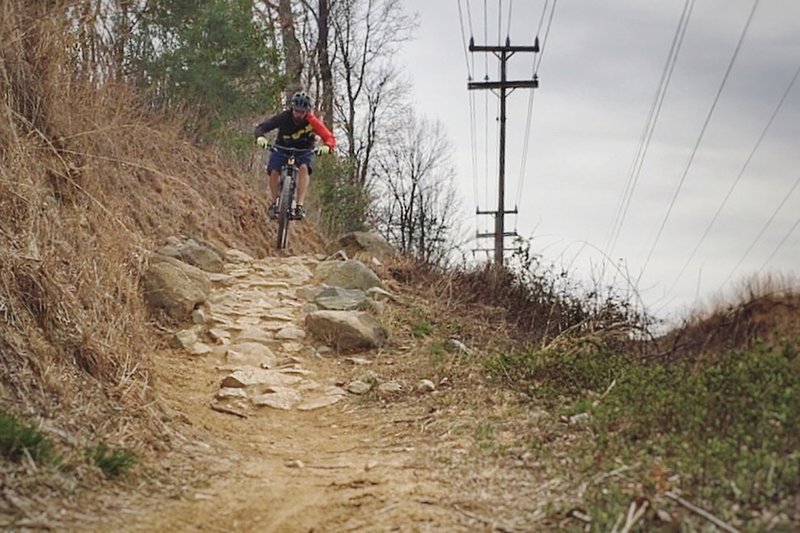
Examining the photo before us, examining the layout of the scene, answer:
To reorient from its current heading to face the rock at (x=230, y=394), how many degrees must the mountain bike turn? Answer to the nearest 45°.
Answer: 0° — it already faces it

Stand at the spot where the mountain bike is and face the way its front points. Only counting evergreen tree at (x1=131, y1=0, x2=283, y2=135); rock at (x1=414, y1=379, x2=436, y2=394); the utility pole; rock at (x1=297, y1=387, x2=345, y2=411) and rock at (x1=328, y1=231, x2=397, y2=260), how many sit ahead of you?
2

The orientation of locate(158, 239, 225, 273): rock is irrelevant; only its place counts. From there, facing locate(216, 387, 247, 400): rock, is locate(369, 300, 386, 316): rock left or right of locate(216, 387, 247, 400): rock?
left

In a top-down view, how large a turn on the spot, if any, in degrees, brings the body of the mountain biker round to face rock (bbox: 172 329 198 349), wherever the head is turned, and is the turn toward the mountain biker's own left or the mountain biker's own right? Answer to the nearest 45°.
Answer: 0° — they already face it

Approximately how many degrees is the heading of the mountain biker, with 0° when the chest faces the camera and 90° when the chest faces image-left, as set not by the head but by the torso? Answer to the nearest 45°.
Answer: approximately 0°

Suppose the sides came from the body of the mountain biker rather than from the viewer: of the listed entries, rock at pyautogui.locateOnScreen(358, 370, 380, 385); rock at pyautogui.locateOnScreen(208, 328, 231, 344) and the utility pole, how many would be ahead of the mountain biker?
2

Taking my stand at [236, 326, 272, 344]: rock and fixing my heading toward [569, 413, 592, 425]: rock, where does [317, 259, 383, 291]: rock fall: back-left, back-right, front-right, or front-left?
back-left

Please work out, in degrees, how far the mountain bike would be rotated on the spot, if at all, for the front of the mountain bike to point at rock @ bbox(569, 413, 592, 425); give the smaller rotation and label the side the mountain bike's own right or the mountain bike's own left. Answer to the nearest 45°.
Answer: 0° — it already faces it
